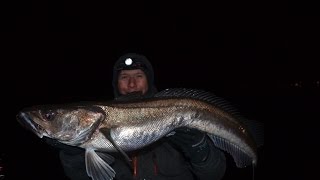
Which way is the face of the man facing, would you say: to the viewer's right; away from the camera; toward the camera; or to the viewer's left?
toward the camera

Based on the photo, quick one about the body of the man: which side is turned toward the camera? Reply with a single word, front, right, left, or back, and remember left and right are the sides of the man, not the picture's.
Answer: front

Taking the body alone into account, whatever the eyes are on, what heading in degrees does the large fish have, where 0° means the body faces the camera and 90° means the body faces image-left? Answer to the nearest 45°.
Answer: approximately 90°
